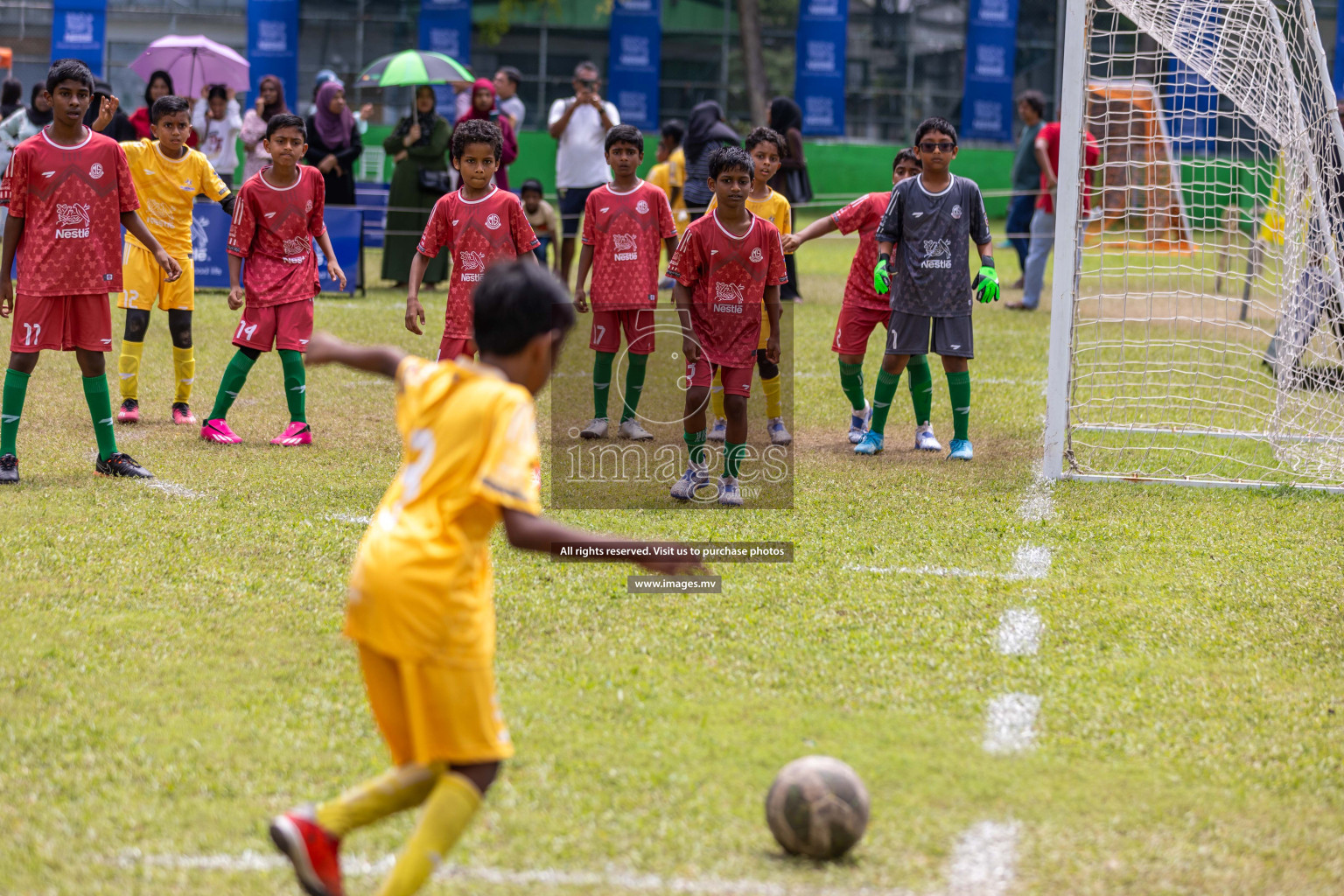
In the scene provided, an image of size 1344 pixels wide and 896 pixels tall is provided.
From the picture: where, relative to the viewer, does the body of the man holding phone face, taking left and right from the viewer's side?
facing the viewer

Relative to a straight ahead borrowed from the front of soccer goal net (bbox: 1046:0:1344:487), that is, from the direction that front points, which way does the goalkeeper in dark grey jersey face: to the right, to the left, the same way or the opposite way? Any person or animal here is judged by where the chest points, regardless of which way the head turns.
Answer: to the left

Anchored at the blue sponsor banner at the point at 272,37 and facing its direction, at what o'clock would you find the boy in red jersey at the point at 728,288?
The boy in red jersey is roughly at 12 o'clock from the blue sponsor banner.

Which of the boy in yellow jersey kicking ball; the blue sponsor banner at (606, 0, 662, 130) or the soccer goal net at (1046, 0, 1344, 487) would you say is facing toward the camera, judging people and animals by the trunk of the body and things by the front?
the blue sponsor banner

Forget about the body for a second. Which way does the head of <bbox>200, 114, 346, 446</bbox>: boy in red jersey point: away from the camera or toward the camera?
toward the camera

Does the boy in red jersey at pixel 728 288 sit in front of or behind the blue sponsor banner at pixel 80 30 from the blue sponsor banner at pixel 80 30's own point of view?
in front

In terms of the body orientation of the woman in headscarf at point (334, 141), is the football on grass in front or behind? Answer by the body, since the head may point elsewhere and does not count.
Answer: in front

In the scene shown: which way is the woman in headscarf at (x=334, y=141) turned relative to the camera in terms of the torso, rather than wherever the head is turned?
toward the camera

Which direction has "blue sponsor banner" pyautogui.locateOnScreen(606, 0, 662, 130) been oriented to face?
toward the camera

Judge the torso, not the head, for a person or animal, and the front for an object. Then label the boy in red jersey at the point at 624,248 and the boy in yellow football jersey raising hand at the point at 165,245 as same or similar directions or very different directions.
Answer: same or similar directions

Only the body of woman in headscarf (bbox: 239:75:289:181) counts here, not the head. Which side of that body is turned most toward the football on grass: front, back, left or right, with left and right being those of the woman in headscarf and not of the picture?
front

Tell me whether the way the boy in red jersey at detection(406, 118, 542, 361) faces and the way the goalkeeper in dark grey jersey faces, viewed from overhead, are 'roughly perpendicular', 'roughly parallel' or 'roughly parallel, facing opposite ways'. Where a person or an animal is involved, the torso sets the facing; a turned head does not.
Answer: roughly parallel

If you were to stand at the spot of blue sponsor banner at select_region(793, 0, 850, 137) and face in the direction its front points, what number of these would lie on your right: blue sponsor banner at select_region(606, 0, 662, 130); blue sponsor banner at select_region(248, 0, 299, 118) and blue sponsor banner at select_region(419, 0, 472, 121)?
3

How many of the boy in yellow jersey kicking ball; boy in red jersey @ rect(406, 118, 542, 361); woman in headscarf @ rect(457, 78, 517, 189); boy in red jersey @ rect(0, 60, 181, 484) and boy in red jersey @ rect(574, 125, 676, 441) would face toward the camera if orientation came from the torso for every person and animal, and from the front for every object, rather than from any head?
4
